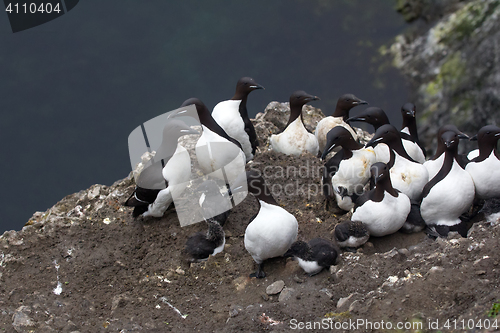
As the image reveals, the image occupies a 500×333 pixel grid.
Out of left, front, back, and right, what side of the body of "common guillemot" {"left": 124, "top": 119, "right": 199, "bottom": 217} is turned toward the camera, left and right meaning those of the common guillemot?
right

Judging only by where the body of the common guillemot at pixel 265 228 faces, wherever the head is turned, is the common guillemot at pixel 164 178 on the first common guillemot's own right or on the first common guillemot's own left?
on the first common guillemot's own right

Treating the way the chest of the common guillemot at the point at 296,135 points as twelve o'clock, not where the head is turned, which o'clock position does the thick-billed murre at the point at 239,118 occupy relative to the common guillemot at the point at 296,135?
the thick-billed murre at the point at 239,118 is roughly at 4 o'clock from the common guillemot at the point at 296,135.

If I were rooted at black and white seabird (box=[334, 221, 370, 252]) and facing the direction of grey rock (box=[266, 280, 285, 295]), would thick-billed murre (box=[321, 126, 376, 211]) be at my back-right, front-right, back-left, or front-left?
back-right
